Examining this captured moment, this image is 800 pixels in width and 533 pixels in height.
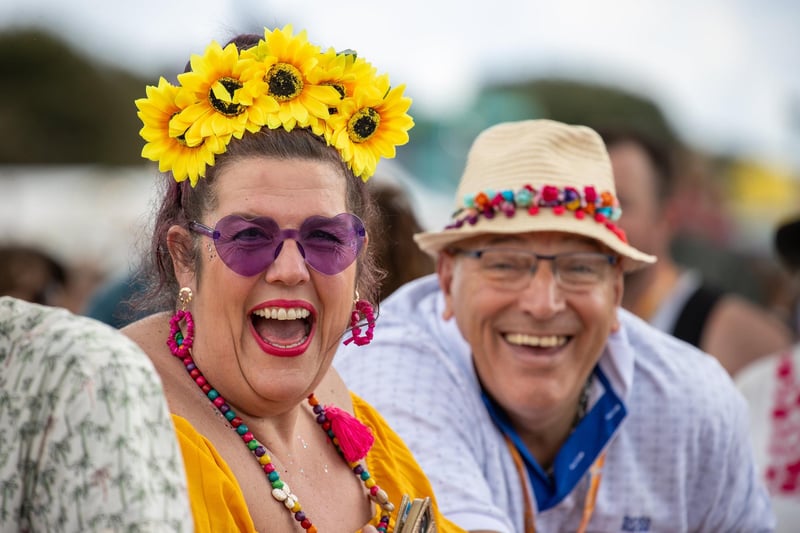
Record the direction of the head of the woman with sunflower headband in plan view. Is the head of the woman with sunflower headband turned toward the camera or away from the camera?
toward the camera

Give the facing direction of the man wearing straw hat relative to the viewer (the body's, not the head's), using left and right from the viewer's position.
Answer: facing the viewer

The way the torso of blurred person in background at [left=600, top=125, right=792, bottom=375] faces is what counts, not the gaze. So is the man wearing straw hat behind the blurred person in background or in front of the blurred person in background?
in front

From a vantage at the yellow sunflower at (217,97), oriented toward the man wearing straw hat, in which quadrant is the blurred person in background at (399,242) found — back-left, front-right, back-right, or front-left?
front-left

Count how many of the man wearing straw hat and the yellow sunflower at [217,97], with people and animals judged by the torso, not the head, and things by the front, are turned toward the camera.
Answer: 2

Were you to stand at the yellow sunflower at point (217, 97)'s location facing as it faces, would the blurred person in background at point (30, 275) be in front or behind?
behind

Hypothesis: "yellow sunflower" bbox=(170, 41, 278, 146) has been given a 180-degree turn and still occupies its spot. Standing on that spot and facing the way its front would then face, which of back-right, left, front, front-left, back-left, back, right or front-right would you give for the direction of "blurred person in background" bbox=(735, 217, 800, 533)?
front-right

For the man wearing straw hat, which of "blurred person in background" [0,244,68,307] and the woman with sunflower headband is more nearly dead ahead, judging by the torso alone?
the woman with sunflower headband

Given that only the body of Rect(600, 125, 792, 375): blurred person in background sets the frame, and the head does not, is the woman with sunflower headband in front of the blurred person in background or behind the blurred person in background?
in front

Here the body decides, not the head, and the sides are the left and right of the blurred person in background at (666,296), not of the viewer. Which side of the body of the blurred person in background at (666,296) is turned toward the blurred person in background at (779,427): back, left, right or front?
left

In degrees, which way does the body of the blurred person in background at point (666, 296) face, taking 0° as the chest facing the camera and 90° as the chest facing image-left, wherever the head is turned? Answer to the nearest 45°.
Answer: approximately 45°

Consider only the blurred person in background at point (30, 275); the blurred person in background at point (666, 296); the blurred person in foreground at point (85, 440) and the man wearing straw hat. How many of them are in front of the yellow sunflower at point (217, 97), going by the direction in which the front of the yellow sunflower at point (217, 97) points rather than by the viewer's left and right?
1

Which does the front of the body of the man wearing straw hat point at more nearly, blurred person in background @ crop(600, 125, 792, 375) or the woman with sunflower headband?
the woman with sunflower headband

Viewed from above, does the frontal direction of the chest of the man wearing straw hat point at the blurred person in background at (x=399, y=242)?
no

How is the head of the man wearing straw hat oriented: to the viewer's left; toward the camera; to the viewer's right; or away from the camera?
toward the camera

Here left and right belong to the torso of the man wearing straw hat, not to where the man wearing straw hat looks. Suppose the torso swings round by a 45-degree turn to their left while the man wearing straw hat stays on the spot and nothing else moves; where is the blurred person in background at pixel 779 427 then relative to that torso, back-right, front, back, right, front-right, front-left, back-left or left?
left

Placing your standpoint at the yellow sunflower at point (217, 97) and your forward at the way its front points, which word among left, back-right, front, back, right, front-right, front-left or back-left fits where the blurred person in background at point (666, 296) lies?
back-left

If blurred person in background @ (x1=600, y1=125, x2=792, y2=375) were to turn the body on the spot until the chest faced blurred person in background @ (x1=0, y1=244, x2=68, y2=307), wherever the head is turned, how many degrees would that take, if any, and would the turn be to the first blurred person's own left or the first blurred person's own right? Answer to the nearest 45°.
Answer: approximately 45° to the first blurred person's own right
